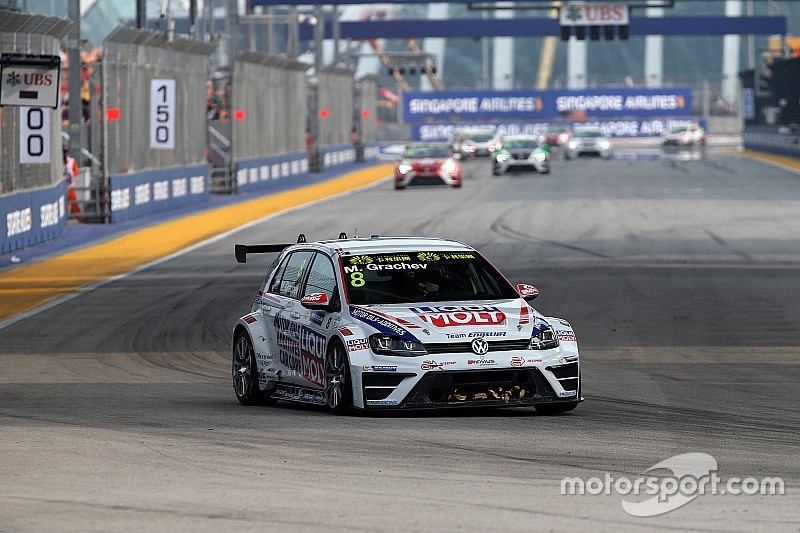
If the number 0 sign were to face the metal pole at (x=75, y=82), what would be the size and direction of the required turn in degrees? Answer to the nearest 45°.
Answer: approximately 180°

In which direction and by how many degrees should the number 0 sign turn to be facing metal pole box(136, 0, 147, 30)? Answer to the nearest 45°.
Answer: approximately 180°

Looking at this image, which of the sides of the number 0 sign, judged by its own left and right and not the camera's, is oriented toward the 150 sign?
back

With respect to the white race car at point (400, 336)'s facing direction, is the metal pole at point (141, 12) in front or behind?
behind

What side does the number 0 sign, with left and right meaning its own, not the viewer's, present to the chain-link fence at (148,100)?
back

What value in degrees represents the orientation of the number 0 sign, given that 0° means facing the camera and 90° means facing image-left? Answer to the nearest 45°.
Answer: approximately 0°

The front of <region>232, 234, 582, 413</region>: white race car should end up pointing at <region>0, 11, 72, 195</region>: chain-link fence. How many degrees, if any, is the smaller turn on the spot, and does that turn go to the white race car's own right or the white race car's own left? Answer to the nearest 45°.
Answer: approximately 135° to the white race car's own left

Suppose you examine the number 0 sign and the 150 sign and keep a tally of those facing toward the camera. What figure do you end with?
2

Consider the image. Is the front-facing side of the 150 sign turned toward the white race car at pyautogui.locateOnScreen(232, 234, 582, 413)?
yes

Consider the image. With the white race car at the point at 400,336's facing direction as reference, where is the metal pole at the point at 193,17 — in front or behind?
behind
